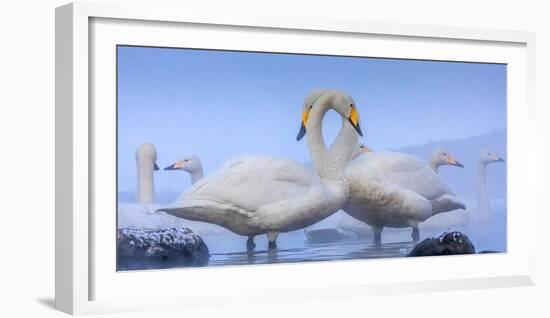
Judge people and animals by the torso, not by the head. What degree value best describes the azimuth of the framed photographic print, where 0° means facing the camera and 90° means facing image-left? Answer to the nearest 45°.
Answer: approximately 315°
